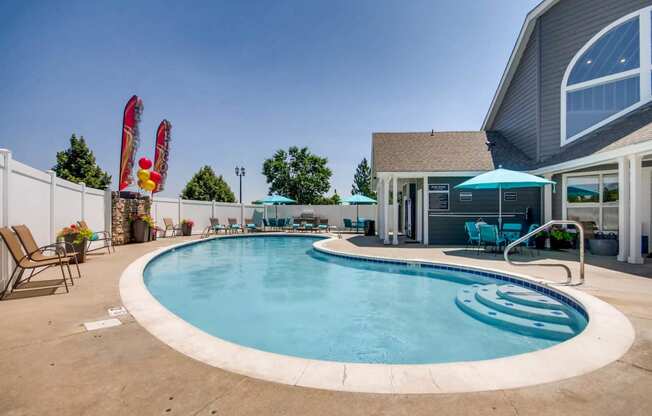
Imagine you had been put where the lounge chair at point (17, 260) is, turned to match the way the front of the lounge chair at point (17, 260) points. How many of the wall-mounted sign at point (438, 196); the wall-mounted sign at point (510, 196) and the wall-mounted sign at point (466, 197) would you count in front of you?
3

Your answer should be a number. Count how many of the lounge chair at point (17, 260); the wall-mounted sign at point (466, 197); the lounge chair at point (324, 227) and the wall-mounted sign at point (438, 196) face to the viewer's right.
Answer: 1

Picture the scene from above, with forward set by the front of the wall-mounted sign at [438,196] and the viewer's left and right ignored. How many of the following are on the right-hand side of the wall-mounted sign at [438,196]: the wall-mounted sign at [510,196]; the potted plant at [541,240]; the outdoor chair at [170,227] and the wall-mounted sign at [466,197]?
1

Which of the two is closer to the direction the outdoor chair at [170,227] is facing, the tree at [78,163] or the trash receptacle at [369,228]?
the trash receptacle

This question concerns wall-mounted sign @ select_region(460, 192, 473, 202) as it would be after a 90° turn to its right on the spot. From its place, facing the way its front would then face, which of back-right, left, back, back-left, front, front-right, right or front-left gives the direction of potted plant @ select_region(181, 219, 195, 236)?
front

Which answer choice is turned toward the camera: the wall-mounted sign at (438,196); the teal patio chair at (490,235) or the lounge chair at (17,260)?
the wall-mounted sign

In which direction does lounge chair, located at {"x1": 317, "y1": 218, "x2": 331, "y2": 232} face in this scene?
toward the camera

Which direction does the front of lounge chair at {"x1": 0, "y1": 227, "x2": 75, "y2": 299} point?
to the viewer's right

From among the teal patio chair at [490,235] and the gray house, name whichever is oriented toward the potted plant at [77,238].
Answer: the gray house

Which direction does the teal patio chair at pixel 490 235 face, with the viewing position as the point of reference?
facing away from the viewer and to the right of the viewer

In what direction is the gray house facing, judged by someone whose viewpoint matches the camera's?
facing the viewer and to the left of the viewer

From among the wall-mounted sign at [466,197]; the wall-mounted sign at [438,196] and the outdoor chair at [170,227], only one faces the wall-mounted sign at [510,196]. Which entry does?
the outdoor chair

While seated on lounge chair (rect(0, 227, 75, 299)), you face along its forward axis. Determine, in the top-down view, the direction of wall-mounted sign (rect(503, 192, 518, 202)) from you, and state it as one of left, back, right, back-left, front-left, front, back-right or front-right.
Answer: front

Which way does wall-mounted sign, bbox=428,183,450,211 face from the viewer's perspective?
toward the camera

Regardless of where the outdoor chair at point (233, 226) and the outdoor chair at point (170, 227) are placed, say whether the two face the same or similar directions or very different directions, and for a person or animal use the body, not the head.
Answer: same or similar directions

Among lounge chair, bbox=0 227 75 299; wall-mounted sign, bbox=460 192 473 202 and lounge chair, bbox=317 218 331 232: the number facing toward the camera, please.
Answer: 2

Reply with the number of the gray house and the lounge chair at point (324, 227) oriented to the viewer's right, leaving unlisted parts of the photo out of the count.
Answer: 0
